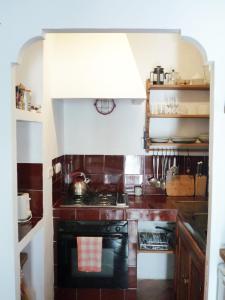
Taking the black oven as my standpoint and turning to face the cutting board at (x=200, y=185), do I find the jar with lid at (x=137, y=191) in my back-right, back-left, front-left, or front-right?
front-left

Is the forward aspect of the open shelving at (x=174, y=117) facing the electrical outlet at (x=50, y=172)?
no

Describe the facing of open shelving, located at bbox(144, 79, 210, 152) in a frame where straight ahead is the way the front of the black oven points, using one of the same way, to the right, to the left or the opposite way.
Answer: the same way

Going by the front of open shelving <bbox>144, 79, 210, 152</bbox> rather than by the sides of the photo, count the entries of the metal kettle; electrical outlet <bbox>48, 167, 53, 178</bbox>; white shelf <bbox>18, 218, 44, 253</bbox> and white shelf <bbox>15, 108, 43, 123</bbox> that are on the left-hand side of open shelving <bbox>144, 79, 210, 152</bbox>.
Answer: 0

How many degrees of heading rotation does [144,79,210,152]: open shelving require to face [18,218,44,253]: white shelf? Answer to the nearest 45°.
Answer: approximately 45° to its right

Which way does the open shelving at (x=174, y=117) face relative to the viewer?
toward the camera

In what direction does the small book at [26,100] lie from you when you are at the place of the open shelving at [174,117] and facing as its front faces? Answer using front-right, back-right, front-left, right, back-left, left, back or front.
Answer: front-right

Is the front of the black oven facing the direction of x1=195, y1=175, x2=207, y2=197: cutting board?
no

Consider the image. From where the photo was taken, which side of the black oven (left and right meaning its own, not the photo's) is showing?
front

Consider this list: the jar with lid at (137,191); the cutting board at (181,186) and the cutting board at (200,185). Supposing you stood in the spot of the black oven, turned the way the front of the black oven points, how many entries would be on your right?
0

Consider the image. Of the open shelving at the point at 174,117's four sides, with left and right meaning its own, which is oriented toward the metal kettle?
right

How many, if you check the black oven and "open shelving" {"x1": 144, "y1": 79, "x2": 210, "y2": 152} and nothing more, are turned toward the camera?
2
